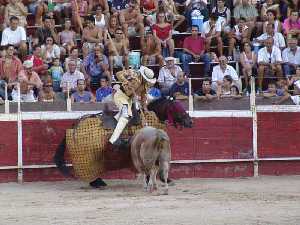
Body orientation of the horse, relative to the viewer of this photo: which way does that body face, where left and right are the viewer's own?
facing to the right of the viewer

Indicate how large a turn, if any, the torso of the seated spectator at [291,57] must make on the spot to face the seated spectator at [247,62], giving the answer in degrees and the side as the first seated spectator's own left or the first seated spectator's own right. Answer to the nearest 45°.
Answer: approximately 90° to the first seated spectator's own right

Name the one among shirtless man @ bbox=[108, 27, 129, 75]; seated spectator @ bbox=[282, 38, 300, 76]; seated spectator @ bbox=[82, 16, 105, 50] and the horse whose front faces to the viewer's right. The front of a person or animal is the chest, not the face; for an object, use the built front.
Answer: the horse

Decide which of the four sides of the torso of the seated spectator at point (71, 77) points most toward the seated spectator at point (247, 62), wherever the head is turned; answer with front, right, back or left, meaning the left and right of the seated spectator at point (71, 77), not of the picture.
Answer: left

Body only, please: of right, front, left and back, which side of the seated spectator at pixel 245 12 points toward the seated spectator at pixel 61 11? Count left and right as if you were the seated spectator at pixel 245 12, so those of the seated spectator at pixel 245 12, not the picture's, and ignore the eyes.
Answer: right

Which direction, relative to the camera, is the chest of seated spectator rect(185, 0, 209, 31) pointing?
toward the camera

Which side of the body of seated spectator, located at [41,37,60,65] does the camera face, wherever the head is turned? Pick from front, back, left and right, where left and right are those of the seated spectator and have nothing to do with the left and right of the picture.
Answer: front

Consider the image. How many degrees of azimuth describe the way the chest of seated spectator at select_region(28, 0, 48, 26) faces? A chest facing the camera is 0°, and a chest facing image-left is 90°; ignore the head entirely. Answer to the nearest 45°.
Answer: approximately 0°

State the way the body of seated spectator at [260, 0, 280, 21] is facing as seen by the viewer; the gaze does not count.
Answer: toward the camera

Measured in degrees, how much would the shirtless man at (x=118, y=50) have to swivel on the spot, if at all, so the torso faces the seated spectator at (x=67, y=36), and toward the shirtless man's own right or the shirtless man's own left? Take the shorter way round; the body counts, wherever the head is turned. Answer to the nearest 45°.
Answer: approximately 90° to the shirtless man's own right
